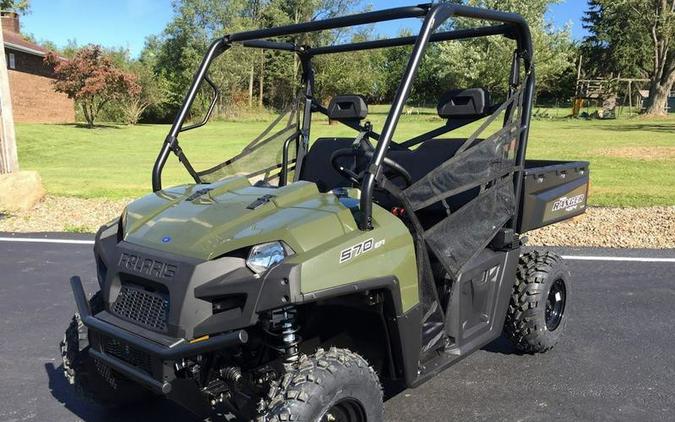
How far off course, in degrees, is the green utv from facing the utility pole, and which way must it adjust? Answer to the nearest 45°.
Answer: approximately 90° to its right

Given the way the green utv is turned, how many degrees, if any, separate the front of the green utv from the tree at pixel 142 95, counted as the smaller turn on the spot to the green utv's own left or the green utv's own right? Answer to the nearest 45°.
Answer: approximately 135° to the green utv's own right

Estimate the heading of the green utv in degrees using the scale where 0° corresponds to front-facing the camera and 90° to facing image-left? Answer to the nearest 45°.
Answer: approximately 45°

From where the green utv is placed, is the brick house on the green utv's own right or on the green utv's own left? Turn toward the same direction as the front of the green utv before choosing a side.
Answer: on the green utv's own right

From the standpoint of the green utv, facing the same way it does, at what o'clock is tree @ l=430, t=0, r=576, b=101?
The tree is roughly at 5 o'clock from the green utv.

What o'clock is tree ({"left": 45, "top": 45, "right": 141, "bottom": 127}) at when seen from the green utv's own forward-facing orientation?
The tree is roughly at 4 o'clock from the green utv.

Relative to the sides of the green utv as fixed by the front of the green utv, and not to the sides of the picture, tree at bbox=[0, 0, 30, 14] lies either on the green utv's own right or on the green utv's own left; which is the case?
on the green utv's own right
